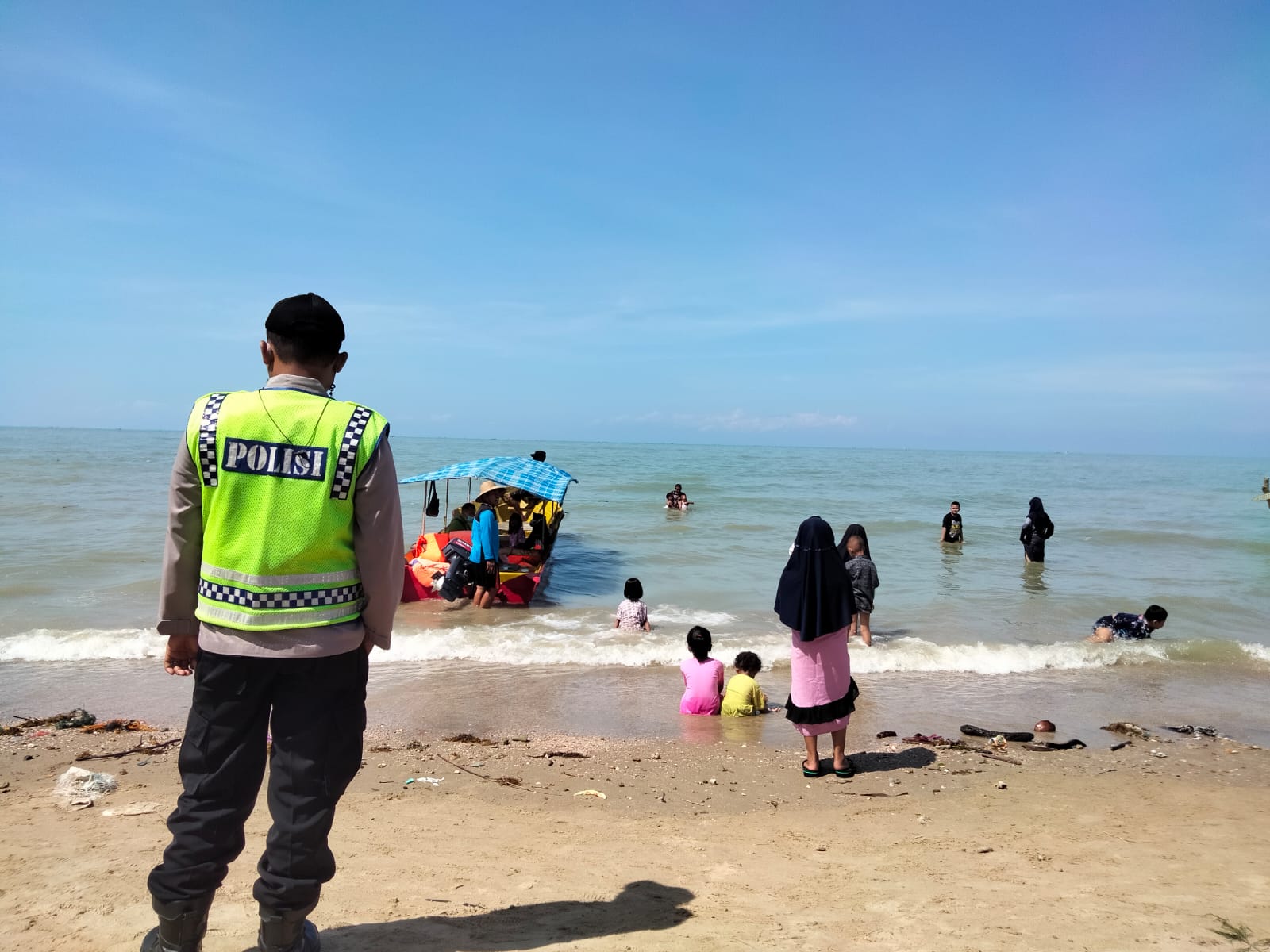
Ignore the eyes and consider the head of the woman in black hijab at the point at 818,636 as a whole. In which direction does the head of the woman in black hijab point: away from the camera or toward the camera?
away from the camera

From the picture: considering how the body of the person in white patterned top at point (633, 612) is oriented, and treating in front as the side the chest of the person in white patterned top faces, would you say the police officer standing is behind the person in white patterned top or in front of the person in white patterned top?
behind

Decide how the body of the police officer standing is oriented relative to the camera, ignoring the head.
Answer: away from the camera

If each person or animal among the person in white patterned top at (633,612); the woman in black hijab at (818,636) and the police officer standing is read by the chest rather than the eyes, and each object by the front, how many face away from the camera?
3

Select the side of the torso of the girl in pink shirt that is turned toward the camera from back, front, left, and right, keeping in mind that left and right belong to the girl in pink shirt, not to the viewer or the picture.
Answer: back

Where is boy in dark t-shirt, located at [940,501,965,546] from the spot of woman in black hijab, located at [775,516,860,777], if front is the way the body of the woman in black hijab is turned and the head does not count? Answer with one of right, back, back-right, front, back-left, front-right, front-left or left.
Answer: front

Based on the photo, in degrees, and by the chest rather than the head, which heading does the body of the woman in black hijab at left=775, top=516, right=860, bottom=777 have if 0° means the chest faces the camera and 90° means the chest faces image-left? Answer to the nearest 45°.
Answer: approximately 180°

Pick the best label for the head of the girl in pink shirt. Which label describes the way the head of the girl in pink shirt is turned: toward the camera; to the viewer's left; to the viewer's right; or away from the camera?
away from the camera

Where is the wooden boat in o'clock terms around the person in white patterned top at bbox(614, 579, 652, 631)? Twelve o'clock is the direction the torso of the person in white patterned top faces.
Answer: The wooden boat is roughly at 11 o'clock from the person in white patterned top.

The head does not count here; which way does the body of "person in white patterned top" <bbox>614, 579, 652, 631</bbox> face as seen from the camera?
away from the camera

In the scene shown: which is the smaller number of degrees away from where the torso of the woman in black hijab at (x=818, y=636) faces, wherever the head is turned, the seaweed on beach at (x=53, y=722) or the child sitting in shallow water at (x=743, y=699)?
the child sitting in shallow water

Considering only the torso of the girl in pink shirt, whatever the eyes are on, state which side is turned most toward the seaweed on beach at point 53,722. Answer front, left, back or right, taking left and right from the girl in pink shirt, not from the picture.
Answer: left

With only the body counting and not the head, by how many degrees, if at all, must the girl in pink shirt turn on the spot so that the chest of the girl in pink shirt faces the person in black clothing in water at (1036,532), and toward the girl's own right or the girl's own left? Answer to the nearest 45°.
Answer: approximately 45° to the girl's own right
